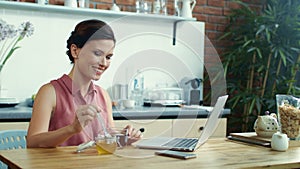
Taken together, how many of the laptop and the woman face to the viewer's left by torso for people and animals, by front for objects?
1

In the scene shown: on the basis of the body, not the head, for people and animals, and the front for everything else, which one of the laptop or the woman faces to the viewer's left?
the laptop

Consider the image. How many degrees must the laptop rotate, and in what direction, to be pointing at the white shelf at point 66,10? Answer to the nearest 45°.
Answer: approximately 45° to its right

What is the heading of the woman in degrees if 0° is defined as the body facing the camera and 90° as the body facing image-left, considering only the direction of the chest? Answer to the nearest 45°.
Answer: approximately 315°

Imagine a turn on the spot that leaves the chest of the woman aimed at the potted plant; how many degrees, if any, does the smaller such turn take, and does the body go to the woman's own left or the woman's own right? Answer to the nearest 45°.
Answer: approximately 90° to the woman's own left

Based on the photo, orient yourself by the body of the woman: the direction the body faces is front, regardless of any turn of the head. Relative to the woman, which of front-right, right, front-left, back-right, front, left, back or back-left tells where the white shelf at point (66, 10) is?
back-left

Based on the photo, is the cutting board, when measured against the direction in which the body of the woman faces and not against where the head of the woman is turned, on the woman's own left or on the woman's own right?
on the woman's own left

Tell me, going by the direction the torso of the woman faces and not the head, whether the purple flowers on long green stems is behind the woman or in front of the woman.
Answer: behind

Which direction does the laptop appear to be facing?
to the viewer's left
